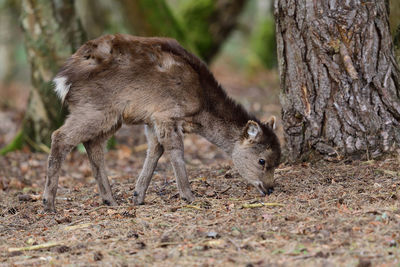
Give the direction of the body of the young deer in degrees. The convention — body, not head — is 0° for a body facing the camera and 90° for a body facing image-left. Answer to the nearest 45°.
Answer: approximately 270°

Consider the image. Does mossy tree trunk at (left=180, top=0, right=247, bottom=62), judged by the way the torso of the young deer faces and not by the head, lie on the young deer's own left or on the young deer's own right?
on the young deer's own left

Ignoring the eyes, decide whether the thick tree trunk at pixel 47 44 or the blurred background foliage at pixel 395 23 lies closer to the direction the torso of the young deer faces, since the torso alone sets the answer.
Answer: the blurred background foliage

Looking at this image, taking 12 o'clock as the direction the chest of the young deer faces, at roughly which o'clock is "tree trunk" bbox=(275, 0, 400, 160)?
The tree trunk is roughly at 12 o'clock from the young deer.

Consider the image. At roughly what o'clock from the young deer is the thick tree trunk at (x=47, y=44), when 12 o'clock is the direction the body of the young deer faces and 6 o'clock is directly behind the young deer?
The thick tree trunk is roughly at 8 o'clock from the young deer.
